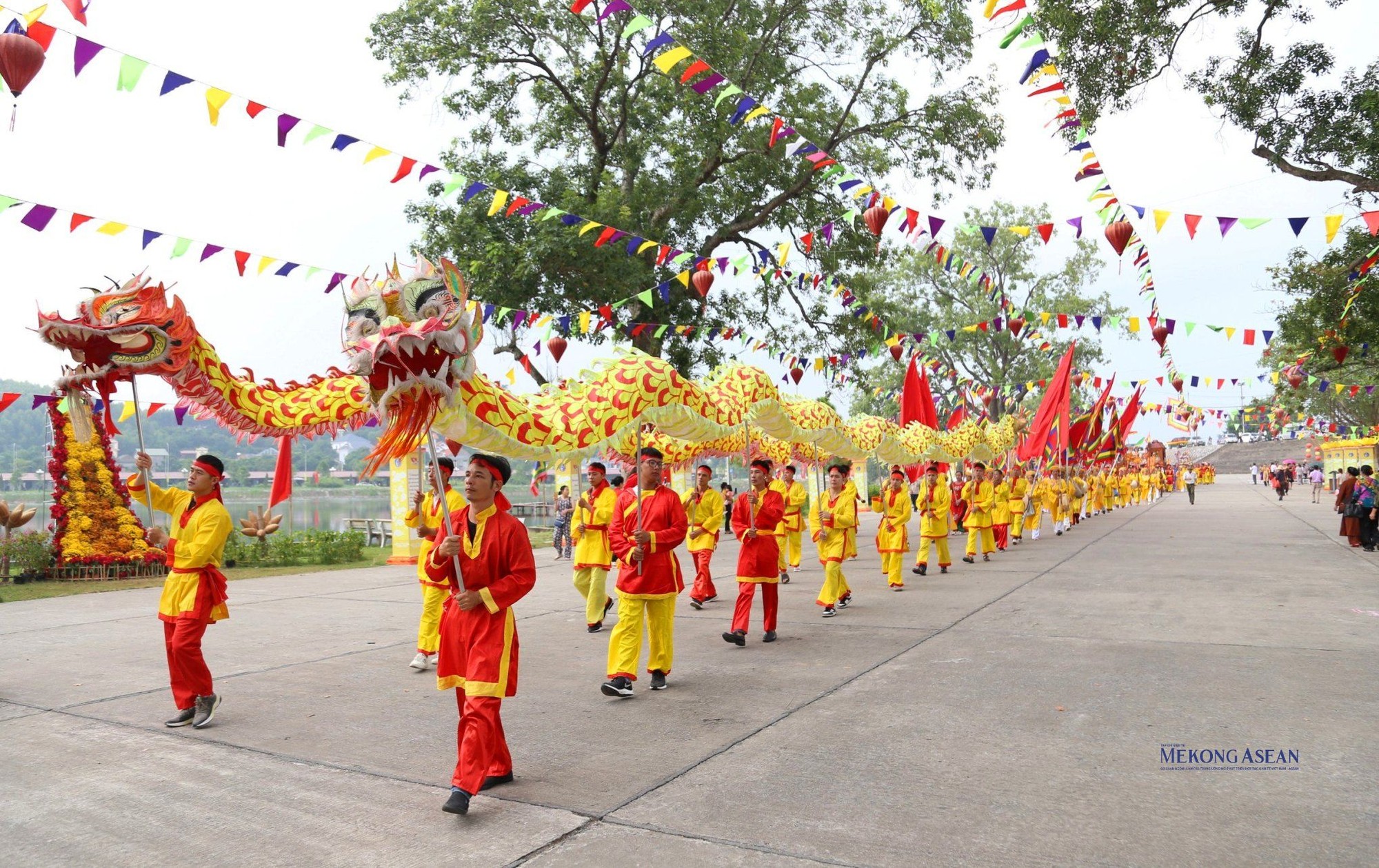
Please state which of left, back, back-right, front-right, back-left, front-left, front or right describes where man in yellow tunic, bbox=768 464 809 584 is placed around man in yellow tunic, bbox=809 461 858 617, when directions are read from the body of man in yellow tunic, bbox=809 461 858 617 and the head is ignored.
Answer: back-right

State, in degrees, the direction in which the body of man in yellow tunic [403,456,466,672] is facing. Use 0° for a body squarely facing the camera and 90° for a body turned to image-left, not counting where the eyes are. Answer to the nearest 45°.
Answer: approximately 45°

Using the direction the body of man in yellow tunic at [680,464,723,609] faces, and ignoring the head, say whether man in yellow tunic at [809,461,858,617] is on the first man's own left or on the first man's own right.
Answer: on the first man's own left

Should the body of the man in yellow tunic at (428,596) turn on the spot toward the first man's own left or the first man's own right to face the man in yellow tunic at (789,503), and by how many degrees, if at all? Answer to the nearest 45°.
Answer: approximately 180°

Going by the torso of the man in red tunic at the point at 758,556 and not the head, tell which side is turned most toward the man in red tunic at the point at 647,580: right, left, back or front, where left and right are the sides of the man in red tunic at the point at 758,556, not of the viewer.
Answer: front

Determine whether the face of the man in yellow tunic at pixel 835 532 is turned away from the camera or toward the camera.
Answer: toward the camera

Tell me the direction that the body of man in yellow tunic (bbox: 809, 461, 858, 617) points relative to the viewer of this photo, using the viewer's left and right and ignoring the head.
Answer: facing the viewer and to the left of the viewer

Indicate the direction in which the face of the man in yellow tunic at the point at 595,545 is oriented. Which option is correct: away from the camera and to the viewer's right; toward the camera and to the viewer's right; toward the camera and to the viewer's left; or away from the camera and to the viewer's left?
toward the camera and to the viewer's left

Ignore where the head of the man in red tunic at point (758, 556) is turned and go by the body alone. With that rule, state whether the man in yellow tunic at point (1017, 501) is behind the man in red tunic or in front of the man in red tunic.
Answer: behind

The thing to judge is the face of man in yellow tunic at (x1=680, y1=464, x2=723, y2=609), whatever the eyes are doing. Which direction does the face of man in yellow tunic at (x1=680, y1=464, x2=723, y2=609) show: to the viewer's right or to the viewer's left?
to the viewer's left

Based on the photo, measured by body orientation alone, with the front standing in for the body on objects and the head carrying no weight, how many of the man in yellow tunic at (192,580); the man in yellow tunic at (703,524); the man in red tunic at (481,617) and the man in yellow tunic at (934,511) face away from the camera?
0

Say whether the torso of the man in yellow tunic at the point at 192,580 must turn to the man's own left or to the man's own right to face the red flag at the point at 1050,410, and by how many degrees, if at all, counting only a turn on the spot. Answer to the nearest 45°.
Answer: approximately 180°

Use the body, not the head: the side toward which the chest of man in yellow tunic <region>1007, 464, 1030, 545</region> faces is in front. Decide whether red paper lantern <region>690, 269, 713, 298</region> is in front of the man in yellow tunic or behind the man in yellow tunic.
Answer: in front

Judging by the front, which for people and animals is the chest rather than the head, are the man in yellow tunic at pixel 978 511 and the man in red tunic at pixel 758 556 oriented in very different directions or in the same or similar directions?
same or similar directions

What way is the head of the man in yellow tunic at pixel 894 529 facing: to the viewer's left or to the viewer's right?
to the viewer's left
